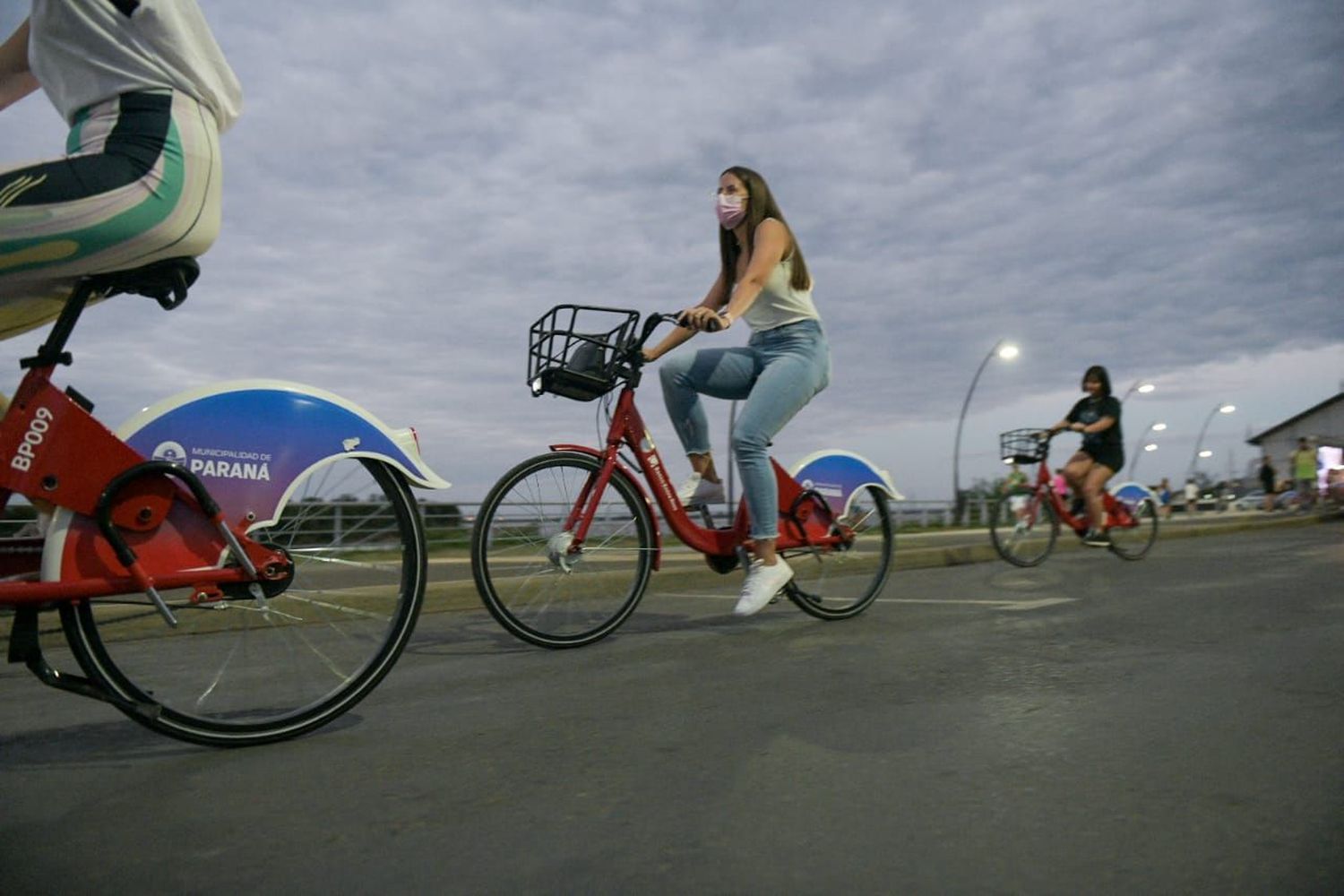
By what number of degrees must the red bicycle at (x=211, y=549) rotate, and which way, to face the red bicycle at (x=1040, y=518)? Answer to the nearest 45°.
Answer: approximately 135° to its right

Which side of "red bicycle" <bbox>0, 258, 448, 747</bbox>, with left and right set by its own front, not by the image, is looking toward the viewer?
left

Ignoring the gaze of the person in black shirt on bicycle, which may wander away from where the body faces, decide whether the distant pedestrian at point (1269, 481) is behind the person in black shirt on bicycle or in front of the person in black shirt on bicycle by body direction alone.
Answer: behind

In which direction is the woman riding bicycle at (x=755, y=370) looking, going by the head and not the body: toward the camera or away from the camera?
toward the camera

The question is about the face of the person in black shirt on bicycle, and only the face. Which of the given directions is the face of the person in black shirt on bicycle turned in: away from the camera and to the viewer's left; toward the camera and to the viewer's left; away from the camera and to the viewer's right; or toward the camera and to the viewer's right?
toward the camera and to the viewer's left

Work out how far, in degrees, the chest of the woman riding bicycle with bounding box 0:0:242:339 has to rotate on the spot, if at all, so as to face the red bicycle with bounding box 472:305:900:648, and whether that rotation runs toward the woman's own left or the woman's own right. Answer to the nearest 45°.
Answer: approximately 135° to the woman's own right

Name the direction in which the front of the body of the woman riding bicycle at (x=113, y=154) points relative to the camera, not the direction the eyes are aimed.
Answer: to the viewer's left

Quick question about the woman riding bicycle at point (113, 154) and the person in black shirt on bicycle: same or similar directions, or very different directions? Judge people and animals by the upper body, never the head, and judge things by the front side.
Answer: same or similar directions

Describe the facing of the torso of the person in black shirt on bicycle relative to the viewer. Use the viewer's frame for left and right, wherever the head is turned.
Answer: facing the viewer and to the left of the viewer

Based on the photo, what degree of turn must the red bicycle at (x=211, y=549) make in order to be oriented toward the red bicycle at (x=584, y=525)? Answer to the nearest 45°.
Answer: approximately 135° to its right
